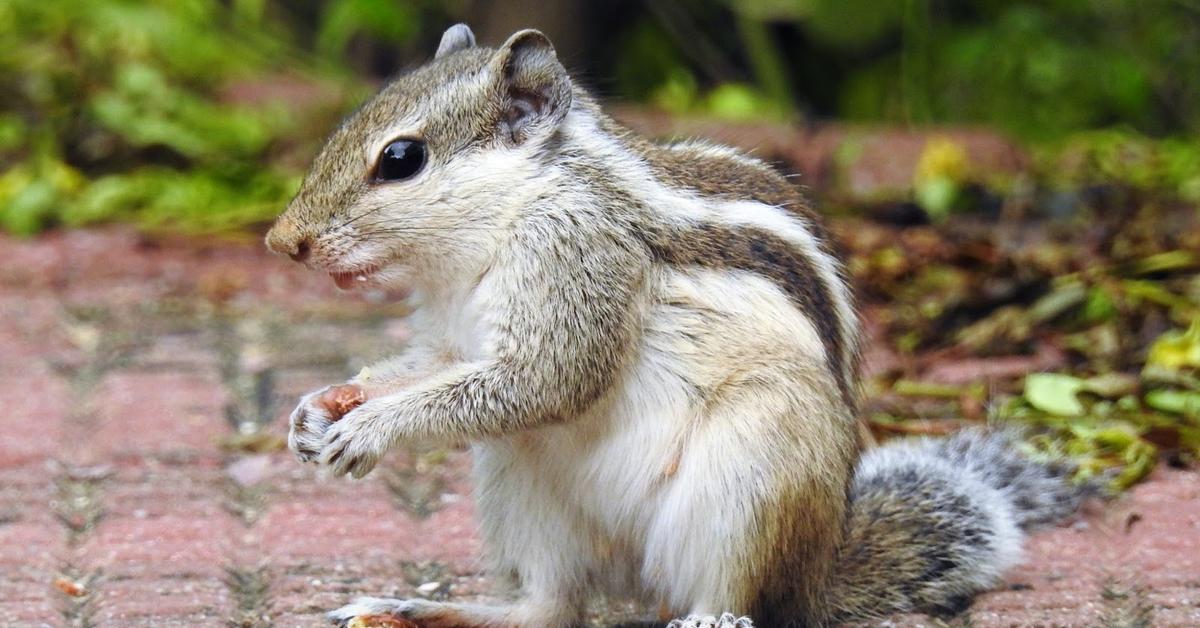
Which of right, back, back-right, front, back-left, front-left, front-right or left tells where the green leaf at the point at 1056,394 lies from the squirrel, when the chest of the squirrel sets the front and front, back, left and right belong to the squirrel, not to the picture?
back-right

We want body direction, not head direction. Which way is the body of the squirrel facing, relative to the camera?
to the viewer's left

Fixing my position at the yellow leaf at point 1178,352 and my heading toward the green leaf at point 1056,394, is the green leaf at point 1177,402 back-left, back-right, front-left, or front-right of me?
front-left

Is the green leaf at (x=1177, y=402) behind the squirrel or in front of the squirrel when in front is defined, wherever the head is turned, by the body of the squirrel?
behind

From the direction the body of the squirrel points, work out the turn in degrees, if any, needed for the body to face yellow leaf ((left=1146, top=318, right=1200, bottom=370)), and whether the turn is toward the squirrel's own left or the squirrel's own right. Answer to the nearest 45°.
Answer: approximately 135° to the squirrel's own right

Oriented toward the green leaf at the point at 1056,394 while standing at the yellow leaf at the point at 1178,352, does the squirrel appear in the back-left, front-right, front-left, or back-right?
front-left
